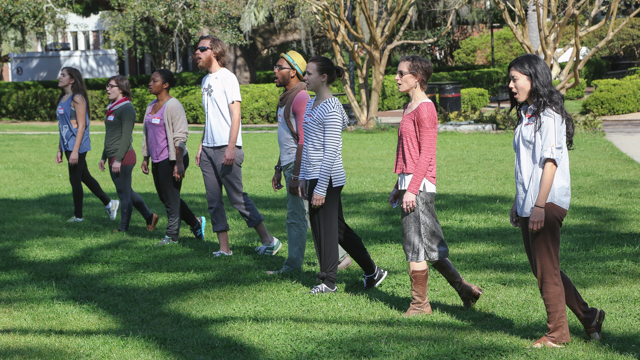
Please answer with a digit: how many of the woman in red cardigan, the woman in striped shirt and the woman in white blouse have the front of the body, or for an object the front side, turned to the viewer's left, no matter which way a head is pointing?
3

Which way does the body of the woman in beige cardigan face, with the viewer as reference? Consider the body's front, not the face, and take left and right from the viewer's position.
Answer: facing the viewer and to the left of the viewer

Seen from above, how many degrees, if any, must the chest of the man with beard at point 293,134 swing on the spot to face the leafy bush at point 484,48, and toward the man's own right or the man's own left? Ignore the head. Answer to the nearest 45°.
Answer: approximately 90° to the man's own right

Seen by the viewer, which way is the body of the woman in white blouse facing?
to the viewer's left

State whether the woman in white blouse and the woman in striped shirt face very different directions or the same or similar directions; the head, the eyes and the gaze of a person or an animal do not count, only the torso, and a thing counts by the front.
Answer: same or similar directions

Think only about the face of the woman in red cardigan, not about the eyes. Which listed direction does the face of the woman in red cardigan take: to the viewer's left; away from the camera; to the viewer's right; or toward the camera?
to the viewer's left

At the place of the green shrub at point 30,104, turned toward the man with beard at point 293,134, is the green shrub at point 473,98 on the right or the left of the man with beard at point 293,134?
left

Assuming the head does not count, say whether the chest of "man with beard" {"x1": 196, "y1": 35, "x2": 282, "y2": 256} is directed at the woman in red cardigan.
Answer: no

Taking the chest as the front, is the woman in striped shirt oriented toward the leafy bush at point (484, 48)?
no
